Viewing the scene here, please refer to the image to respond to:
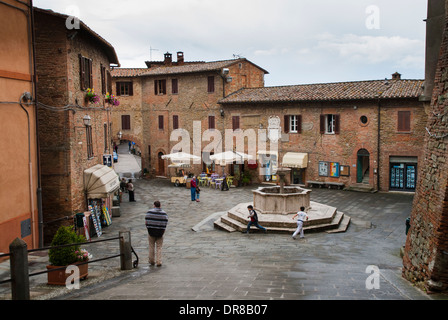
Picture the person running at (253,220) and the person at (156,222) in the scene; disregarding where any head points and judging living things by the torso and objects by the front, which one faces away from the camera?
the person at (156,222)

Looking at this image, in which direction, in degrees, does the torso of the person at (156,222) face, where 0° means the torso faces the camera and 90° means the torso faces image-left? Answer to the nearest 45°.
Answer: approximately 180°

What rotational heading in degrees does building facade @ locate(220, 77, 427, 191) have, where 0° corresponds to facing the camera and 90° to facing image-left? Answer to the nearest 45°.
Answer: approximately 0°

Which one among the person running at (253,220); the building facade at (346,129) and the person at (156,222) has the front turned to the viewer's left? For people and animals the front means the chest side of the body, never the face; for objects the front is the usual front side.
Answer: the person running at (253,220)

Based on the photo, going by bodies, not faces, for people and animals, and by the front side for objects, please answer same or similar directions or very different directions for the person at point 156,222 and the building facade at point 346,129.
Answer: very different directions

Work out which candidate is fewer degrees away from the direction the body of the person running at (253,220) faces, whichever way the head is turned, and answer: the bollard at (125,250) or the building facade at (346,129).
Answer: the bollard

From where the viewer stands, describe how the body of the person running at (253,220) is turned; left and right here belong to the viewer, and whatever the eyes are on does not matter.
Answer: facing to the left of the viewer

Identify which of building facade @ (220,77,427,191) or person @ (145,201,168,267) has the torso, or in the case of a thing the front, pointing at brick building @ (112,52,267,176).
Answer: the person
